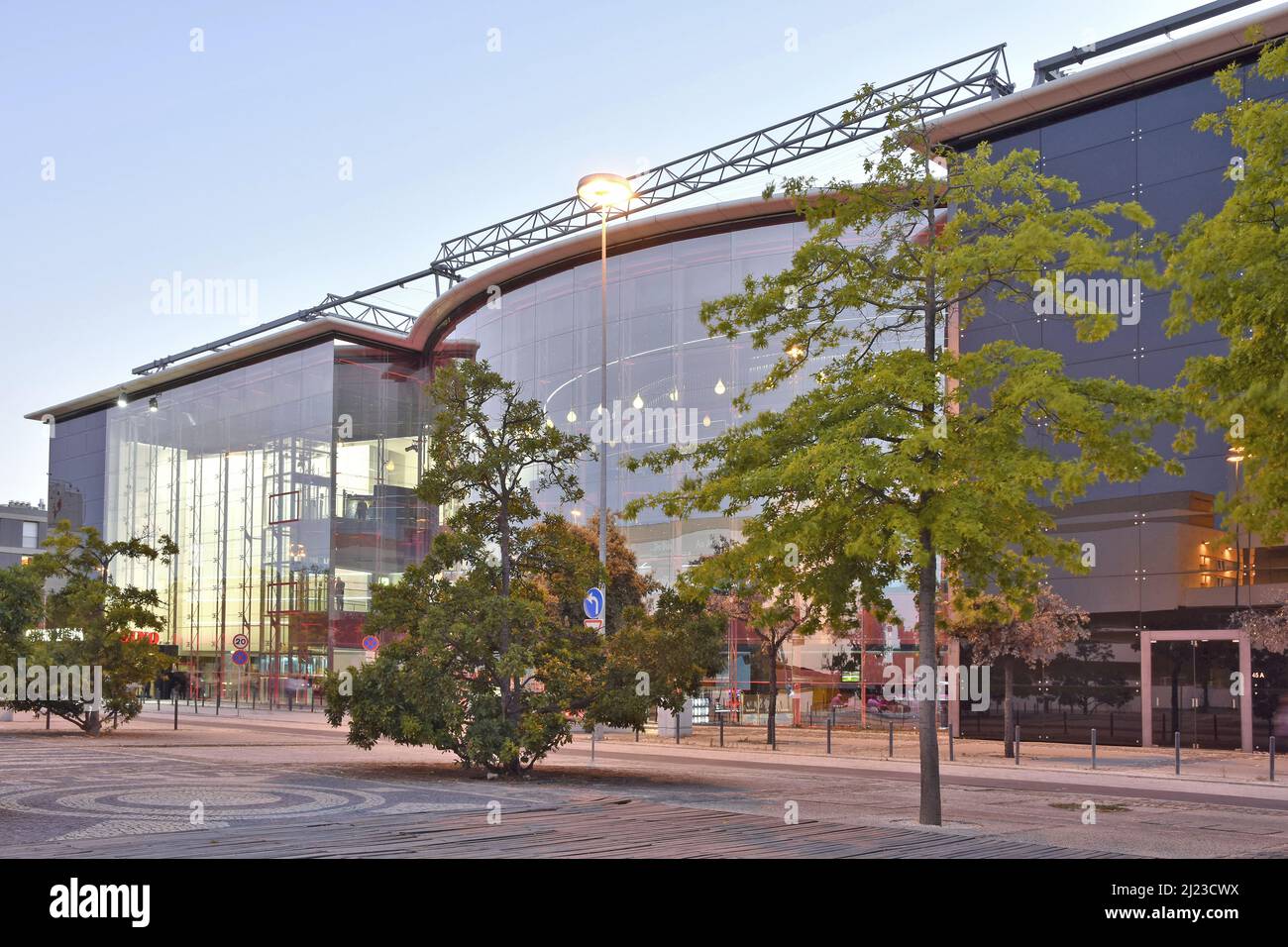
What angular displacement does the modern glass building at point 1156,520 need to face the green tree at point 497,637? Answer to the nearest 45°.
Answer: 0° — it already faces it

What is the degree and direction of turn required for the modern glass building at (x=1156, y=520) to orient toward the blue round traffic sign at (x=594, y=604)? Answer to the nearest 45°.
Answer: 0° — it already faces it

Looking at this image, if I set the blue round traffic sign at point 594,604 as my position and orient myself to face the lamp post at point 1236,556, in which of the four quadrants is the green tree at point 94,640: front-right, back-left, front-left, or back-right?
back-left

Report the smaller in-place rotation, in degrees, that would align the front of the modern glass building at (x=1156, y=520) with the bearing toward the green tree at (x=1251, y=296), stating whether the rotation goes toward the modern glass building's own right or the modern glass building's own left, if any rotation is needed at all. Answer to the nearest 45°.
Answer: approximately 45° to the modern glass building's own left

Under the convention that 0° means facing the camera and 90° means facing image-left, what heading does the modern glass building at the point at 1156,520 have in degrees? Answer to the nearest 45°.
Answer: approximately 45°
